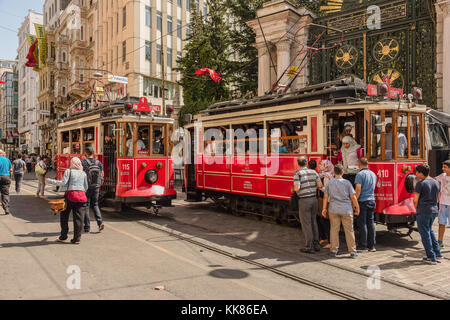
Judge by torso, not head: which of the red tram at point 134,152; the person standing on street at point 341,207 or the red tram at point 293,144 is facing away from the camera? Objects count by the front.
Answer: the person standing on street

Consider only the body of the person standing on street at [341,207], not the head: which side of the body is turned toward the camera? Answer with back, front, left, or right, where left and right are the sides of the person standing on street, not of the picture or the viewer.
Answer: back

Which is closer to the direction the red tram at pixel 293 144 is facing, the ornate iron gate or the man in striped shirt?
the man in striped shirt
